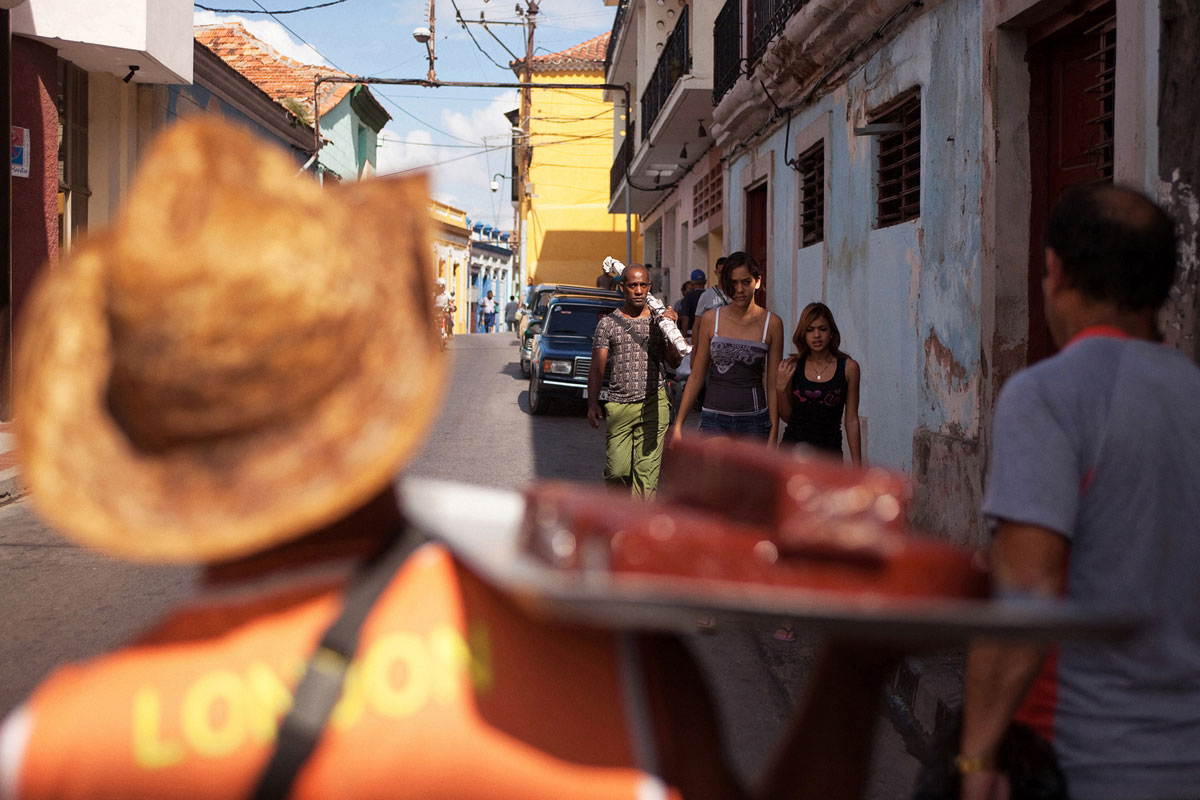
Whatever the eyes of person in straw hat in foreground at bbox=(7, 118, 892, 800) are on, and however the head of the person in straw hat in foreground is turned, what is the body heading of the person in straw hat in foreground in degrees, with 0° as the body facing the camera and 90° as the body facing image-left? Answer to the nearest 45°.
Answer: approximately 180°

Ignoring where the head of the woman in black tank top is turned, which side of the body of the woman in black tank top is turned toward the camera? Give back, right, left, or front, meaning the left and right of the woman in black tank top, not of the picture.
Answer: front

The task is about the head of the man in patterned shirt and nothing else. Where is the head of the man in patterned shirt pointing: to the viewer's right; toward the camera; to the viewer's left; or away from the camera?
toward the camera

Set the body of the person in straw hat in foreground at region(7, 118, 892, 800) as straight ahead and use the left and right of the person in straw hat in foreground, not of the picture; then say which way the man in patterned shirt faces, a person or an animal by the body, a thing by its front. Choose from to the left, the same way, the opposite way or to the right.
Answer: the opposite way

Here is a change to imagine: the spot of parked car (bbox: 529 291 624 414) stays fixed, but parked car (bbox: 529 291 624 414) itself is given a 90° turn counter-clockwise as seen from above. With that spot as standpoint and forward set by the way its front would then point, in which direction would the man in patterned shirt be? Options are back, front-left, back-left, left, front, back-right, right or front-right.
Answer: right

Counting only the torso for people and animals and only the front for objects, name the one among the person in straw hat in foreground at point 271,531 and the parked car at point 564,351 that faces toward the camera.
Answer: the parked car

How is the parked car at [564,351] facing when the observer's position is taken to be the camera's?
facing the viewer

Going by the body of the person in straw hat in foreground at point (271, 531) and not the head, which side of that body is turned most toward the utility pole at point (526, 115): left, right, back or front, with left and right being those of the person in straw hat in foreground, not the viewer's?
front

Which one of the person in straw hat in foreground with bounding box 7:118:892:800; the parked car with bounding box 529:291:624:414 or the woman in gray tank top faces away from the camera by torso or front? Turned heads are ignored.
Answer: the person in straw hat in foreground

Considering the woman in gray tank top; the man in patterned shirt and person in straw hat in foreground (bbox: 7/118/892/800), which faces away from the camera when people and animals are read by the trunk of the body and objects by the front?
the person in straw hat in foreground

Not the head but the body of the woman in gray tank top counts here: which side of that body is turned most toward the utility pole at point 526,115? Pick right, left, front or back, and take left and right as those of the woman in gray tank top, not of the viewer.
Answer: back

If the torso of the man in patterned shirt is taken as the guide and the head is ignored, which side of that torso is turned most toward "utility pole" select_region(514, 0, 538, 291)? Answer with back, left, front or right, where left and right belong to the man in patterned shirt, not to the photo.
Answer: back

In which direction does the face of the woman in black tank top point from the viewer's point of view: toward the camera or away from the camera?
toward the camera

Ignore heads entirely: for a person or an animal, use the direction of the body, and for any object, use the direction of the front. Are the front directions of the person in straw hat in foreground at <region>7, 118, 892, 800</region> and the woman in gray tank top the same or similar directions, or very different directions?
very different directions
